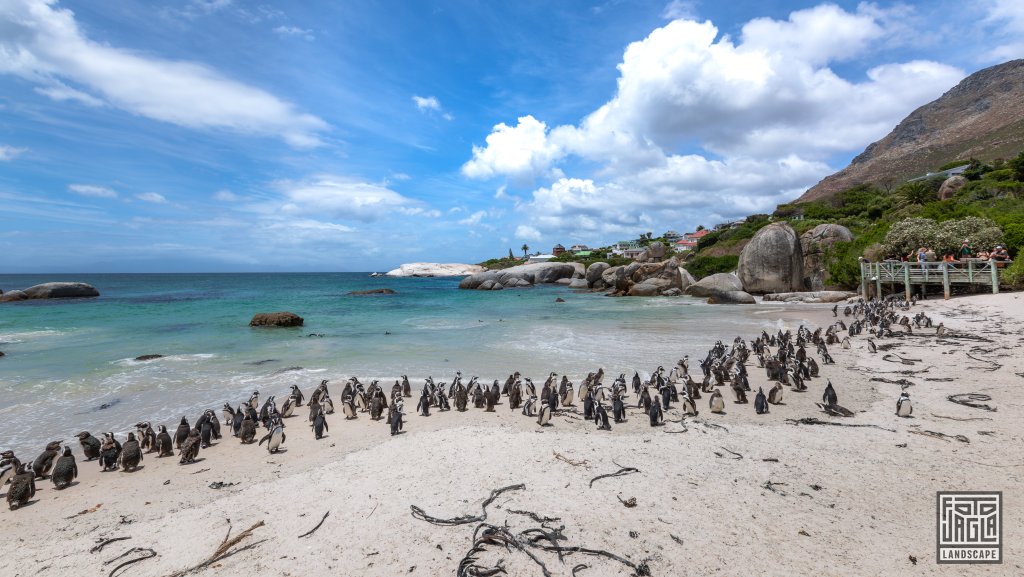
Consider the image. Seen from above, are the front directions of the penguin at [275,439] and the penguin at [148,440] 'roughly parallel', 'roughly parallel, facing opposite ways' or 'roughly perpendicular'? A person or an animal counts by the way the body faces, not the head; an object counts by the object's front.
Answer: roughly perpendicular

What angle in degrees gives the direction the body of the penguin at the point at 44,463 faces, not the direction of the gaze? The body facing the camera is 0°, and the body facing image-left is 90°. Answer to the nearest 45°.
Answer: approximately 270°

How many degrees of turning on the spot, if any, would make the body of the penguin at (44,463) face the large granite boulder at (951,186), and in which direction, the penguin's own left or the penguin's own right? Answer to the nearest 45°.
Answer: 0° — it already faces it

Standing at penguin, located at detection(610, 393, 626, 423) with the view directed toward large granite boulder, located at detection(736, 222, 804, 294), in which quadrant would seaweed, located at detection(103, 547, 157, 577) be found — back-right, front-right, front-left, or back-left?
back-left
